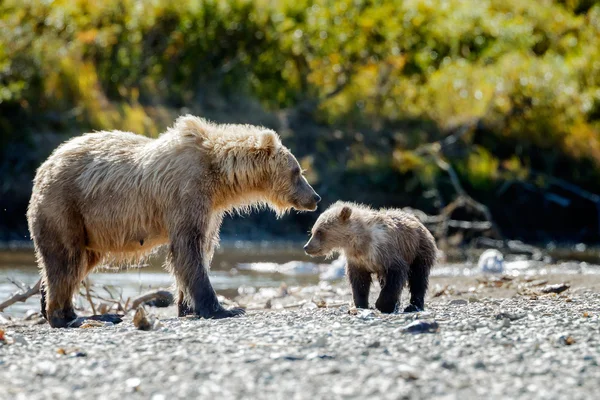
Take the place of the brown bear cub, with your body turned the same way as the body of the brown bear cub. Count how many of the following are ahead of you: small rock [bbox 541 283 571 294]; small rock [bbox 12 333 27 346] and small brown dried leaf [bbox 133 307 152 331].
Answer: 2

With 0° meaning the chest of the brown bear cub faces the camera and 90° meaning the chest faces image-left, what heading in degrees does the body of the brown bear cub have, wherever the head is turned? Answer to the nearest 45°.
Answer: approximately 45°

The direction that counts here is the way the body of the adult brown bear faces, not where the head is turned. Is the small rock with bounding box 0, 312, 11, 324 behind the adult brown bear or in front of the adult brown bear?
behind

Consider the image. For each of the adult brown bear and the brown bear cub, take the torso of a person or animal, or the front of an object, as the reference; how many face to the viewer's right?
1

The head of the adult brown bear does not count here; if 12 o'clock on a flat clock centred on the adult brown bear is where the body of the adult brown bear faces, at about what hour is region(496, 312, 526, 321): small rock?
The small rock is roughly at 1 o'clock from the adult brown bear.

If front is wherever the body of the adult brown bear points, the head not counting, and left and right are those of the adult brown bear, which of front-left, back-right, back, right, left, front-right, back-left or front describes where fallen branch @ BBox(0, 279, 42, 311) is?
back-left

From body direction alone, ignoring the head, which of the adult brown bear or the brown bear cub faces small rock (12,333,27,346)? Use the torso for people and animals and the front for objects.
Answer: the brown bear cub

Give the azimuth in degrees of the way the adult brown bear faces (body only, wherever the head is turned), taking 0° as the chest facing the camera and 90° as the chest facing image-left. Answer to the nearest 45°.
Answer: approximately 270°

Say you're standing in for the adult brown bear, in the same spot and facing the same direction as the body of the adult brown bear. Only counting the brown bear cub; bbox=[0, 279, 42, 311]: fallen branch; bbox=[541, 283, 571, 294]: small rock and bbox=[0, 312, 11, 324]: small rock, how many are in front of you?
2

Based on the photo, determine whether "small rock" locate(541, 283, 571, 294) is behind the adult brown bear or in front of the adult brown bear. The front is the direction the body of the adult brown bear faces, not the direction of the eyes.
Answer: in front

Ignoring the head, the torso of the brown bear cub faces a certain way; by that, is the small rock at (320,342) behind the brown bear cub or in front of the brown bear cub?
in front

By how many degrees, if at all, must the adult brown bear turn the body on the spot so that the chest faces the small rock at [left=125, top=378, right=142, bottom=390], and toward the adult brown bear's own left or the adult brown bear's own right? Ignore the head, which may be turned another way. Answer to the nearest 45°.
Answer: approximately 90° to the adult brown bear's own right

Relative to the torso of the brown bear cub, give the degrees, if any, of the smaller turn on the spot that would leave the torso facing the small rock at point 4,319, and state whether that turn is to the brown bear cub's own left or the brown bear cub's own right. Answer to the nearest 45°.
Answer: approximately 45° to the brown bear cub's own right

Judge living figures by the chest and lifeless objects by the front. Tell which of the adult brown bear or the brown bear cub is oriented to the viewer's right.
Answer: the adult brown bear
